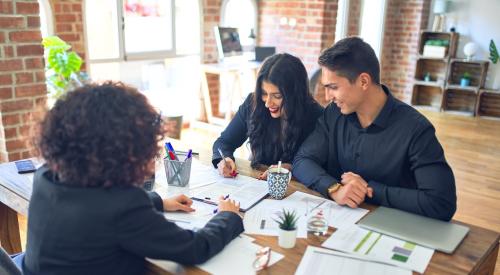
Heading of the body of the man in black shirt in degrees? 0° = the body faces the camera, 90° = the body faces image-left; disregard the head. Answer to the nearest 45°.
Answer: approximately 45°

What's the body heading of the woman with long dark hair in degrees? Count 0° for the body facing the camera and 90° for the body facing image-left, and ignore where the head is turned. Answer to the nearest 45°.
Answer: approximately 45°

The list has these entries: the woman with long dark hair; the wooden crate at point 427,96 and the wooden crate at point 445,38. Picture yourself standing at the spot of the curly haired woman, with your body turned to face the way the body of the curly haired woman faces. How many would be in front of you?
3

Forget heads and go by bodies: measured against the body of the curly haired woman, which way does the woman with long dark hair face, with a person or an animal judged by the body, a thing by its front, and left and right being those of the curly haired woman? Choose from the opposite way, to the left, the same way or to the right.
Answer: the opposite way

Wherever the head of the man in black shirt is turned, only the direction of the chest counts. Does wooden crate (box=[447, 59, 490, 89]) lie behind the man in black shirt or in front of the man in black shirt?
behind

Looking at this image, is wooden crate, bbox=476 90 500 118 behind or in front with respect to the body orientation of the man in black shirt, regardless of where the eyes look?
behind

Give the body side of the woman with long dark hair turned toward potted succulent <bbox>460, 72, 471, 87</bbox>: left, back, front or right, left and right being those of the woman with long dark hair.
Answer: back

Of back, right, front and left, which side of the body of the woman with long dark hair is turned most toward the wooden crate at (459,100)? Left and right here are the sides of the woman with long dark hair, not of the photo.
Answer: back

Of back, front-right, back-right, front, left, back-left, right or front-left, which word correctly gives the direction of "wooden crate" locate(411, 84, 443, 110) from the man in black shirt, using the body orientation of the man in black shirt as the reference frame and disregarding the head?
back-right

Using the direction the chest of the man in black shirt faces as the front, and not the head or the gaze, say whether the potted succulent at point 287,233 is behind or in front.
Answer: in front

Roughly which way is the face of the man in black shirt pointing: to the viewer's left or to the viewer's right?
to the viewer's left

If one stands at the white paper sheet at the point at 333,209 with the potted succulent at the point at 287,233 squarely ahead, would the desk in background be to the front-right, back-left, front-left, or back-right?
back-right

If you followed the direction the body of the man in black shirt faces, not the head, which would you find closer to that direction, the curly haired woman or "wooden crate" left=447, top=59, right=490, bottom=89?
the curly haired woman

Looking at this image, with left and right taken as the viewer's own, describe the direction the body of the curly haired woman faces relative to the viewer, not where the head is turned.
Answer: facing away from the viewer and to the right of the viewer

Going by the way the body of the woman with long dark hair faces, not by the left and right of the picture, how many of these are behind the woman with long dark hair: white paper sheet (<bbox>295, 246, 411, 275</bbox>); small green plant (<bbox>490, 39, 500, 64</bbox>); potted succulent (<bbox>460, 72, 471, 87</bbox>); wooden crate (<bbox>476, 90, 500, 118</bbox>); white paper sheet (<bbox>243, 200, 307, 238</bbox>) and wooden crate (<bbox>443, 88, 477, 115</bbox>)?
4

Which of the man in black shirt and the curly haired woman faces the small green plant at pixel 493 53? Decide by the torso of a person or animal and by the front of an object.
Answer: the curly haired woman
